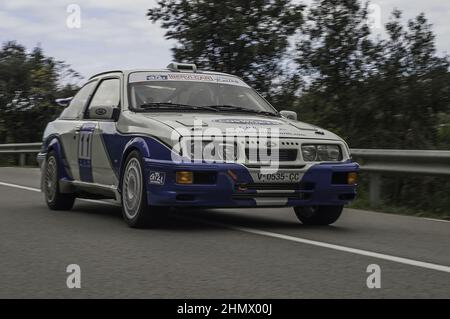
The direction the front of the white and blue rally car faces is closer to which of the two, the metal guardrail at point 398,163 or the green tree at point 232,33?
the metal guardrail

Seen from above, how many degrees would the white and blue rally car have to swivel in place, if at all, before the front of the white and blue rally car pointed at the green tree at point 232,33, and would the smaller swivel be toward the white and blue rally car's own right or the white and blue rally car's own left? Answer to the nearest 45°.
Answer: approximately 135° to the white and blue rally car's own left

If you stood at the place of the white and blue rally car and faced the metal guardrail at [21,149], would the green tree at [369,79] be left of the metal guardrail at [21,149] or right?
right

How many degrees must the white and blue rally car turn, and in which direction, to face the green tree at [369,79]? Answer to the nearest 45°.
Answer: approximately 90° to its left

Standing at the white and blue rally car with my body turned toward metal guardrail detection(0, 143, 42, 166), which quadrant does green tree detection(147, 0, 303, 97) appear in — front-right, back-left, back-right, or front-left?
front-right

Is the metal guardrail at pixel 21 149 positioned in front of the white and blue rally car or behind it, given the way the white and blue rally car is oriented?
behind

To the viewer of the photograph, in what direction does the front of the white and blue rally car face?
facing the viewer and to the right of the viewer

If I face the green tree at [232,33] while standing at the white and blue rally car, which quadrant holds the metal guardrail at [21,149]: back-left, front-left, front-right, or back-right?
front-left

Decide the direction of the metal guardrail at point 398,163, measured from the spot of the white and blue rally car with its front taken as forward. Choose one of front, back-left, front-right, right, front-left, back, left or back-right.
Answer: left
